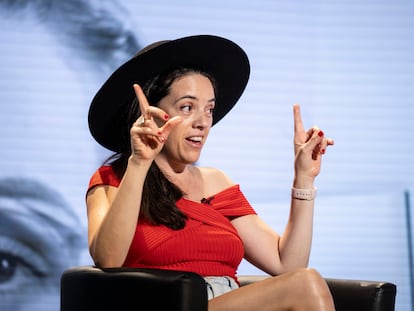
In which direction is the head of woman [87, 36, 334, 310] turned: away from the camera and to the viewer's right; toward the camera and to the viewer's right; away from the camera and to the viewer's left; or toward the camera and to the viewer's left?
toward the camera and to the viewer's right

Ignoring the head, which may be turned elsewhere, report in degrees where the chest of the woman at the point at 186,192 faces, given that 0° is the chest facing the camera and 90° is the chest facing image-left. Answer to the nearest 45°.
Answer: approximately 315°

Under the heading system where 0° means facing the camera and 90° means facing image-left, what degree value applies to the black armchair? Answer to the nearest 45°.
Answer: approximately 315°
